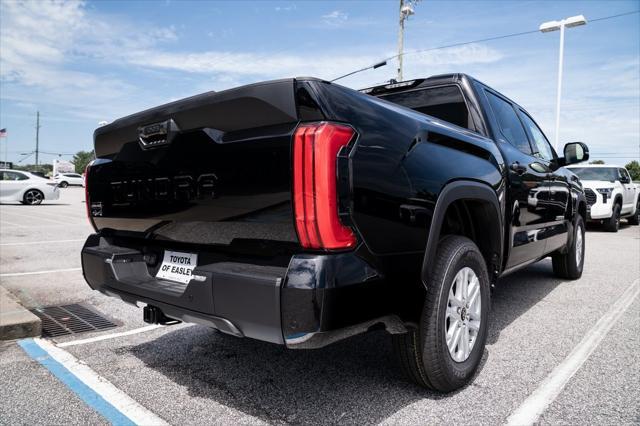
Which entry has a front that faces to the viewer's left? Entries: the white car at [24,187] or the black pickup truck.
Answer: the white car

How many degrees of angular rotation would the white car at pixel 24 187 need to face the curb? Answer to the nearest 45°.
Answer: approximately 90° to its left

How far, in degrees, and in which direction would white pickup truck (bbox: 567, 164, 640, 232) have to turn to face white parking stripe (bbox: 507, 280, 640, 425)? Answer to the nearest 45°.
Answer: approximately 45° to its left

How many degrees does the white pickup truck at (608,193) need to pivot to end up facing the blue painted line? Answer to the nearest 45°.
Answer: approximately 45° to its left

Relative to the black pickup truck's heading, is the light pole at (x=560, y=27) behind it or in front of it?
in front

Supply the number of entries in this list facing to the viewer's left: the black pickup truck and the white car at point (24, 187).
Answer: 1

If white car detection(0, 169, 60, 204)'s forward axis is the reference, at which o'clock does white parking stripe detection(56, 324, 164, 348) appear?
The white parking stripe is roughly at 9 o'clock from the white car.

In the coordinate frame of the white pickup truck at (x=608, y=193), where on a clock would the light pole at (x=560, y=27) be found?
The light pole is roughly at 4 o'clock from the white pickup truck.

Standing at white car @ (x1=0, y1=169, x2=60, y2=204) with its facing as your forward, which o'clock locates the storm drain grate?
The storm drain grate is roughly at 9 o'clock from the white car.

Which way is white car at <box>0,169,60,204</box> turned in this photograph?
to the viewer's left

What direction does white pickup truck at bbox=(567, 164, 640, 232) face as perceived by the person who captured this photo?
facing the viewer and to the left of the viewer

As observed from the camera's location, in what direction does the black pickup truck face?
facing away from the viewer and to the right of the viewer

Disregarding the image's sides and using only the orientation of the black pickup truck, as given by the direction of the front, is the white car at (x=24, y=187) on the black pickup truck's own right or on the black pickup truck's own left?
on the black pickup truck's own left
